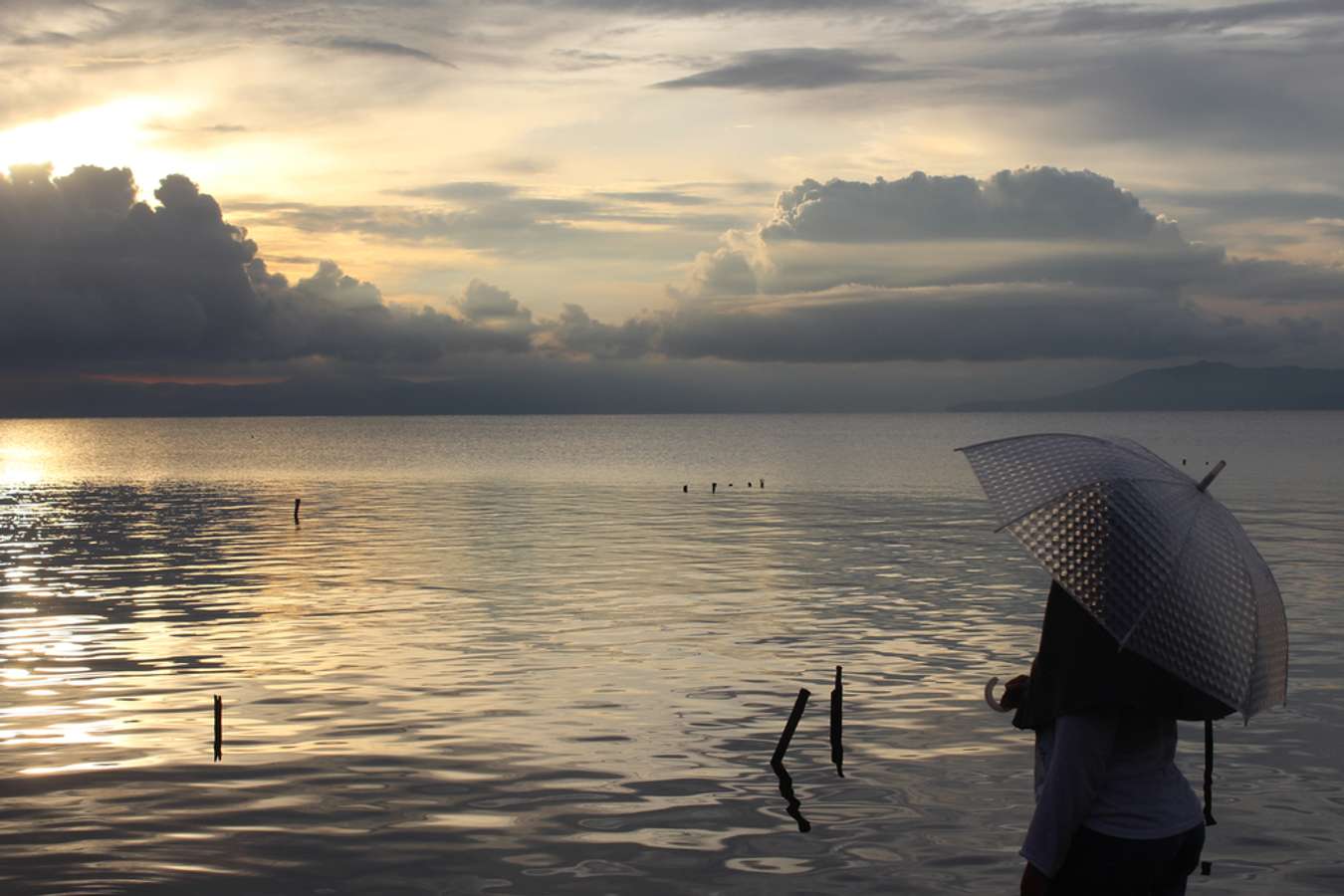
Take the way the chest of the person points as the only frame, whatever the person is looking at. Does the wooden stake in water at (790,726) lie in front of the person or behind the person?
in front

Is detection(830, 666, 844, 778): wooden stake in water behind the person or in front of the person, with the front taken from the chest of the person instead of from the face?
in front

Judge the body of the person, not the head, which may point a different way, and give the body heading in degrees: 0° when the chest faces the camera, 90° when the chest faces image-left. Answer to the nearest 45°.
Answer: approximately 135°
